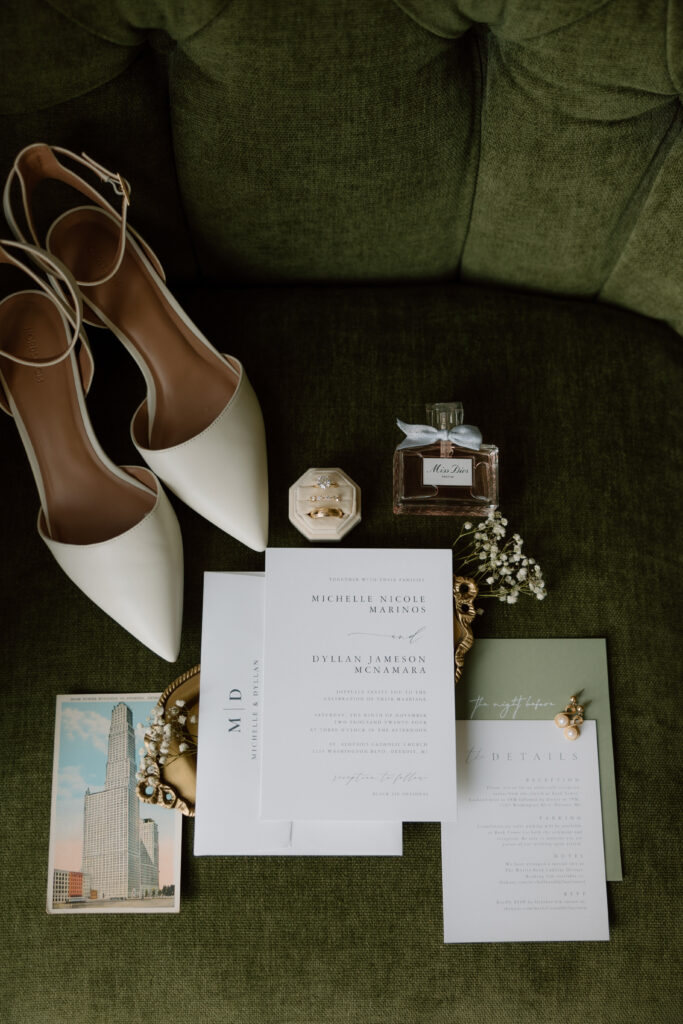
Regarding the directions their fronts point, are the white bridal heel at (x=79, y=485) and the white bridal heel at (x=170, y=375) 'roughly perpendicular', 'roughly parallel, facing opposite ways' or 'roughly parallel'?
roughly parallel

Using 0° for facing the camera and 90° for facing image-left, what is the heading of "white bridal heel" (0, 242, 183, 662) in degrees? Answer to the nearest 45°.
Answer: approximately 315°

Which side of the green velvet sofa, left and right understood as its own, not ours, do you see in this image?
front

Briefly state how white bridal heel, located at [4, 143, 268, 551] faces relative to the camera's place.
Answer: facing the viewer and to the right of the viewer
